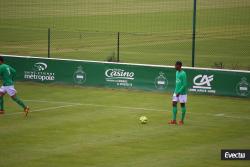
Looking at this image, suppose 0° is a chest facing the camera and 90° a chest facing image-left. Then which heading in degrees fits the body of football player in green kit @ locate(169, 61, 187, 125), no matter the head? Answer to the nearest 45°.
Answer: approximately 45°

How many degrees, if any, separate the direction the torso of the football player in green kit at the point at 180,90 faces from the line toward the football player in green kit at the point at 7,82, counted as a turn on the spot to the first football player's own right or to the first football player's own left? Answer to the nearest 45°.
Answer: approximately 45° to the first football player's own right

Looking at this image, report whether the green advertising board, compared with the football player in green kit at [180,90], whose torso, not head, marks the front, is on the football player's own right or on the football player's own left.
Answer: on the football player's own right
